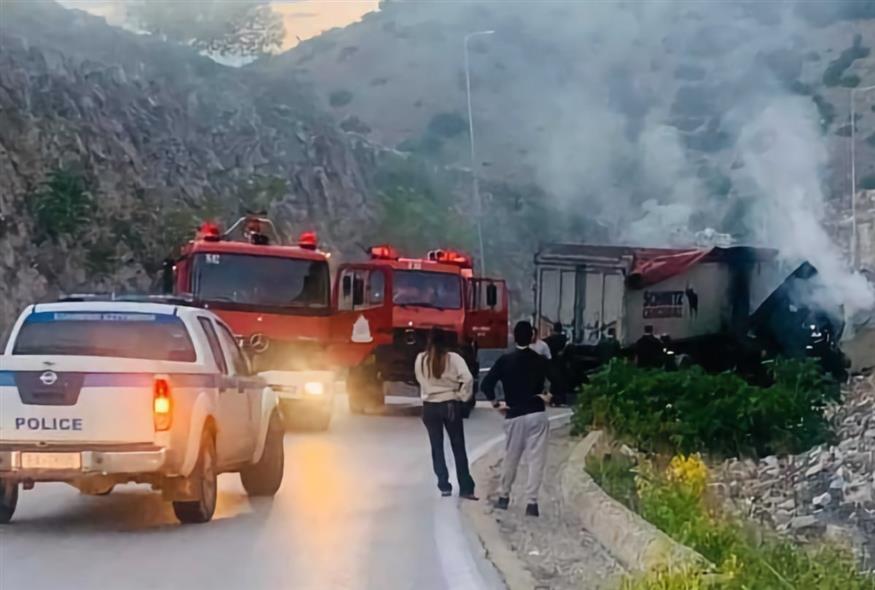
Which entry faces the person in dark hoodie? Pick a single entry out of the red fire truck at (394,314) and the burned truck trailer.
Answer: the red fire truck

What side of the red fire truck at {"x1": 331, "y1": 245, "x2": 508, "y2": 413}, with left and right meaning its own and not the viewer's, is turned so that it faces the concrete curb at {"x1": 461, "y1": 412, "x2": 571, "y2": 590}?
front

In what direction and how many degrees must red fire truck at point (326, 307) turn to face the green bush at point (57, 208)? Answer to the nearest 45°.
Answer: approximately 135° to its right

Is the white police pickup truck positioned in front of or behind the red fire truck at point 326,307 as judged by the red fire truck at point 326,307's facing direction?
in front

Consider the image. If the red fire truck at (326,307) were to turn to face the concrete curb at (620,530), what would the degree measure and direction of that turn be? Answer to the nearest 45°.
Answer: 0° — it already faces it

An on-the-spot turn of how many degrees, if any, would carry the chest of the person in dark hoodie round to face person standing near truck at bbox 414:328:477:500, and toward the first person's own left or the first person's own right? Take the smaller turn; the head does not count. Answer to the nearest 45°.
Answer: approximately 45° to the first person's own left

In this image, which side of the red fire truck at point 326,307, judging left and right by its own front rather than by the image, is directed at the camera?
front

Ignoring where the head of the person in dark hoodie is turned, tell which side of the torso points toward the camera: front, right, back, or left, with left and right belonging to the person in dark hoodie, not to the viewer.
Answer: back

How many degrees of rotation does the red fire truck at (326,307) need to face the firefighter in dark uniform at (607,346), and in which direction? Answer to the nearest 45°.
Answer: approximately 135° to its left

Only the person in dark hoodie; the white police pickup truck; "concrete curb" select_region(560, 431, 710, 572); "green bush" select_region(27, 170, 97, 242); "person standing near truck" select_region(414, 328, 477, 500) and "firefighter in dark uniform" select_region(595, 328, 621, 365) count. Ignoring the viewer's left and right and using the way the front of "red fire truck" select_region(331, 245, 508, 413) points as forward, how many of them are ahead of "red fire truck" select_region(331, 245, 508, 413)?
4

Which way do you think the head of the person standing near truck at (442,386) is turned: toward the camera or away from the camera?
away from the camera

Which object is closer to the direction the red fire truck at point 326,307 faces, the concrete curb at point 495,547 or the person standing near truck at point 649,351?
the concrete curb

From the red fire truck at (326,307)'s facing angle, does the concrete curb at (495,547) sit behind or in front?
in front

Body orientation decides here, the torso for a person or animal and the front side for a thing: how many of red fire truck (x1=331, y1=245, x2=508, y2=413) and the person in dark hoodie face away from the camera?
1

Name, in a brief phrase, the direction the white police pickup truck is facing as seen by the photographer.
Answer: facing away from the viewer and to the right of the viewer

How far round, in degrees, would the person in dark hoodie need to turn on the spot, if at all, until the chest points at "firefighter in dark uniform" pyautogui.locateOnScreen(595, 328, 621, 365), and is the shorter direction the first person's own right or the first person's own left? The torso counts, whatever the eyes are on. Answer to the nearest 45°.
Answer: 0° — they already face them

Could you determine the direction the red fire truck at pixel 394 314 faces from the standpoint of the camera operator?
facing the viewer
